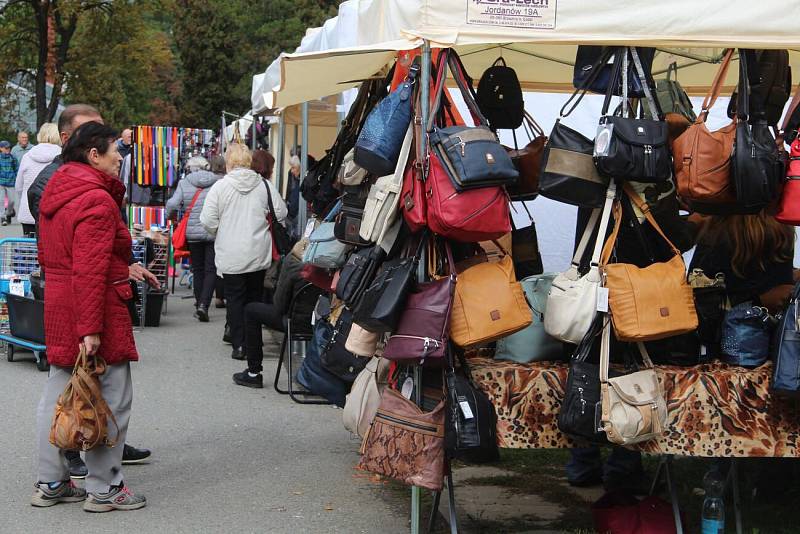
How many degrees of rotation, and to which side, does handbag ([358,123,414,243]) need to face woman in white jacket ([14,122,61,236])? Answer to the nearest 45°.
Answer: approximately 90° to its right

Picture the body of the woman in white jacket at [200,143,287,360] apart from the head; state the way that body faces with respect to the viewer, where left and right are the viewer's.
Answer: facing away from the viewer

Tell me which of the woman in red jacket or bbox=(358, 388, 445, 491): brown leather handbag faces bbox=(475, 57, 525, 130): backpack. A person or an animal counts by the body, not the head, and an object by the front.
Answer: the woman in red jacket

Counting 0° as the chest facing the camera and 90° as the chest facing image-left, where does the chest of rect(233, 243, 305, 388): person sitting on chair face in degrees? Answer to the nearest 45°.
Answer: approximately 90°

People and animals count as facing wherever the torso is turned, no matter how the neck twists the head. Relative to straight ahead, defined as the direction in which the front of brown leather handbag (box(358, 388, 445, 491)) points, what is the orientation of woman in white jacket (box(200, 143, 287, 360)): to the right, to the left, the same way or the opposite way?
the opposite way

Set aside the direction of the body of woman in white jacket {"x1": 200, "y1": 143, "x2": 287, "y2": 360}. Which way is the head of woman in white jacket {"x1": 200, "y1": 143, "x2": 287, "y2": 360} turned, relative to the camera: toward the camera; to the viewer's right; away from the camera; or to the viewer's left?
away from the camera

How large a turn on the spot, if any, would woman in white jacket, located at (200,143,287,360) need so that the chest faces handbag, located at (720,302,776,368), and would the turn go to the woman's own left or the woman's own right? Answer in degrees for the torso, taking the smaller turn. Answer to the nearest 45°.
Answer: approximately 135° to the woman's own right

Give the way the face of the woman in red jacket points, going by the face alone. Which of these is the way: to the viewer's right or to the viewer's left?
to the viewer's right

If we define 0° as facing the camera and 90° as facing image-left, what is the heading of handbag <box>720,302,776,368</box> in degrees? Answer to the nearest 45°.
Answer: approximately 0°

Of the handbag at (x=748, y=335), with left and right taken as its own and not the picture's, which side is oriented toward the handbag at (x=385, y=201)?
right

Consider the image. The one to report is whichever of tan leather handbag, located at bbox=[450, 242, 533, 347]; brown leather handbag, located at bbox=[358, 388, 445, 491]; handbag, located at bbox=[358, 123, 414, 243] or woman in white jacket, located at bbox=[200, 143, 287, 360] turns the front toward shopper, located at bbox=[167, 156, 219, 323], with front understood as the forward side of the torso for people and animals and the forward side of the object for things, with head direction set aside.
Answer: the woman in white jacket

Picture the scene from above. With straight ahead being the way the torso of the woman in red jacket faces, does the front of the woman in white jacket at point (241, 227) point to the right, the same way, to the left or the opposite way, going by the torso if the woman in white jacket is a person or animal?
to the left

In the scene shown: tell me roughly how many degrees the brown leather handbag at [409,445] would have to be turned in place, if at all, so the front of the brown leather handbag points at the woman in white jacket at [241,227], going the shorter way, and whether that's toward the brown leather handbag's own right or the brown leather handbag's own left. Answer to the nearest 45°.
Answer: approximately 180°
